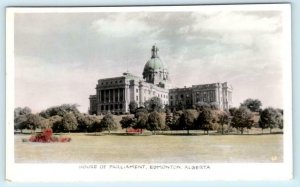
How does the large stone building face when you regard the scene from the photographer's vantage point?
facing the viewer and to the left of the viewer
